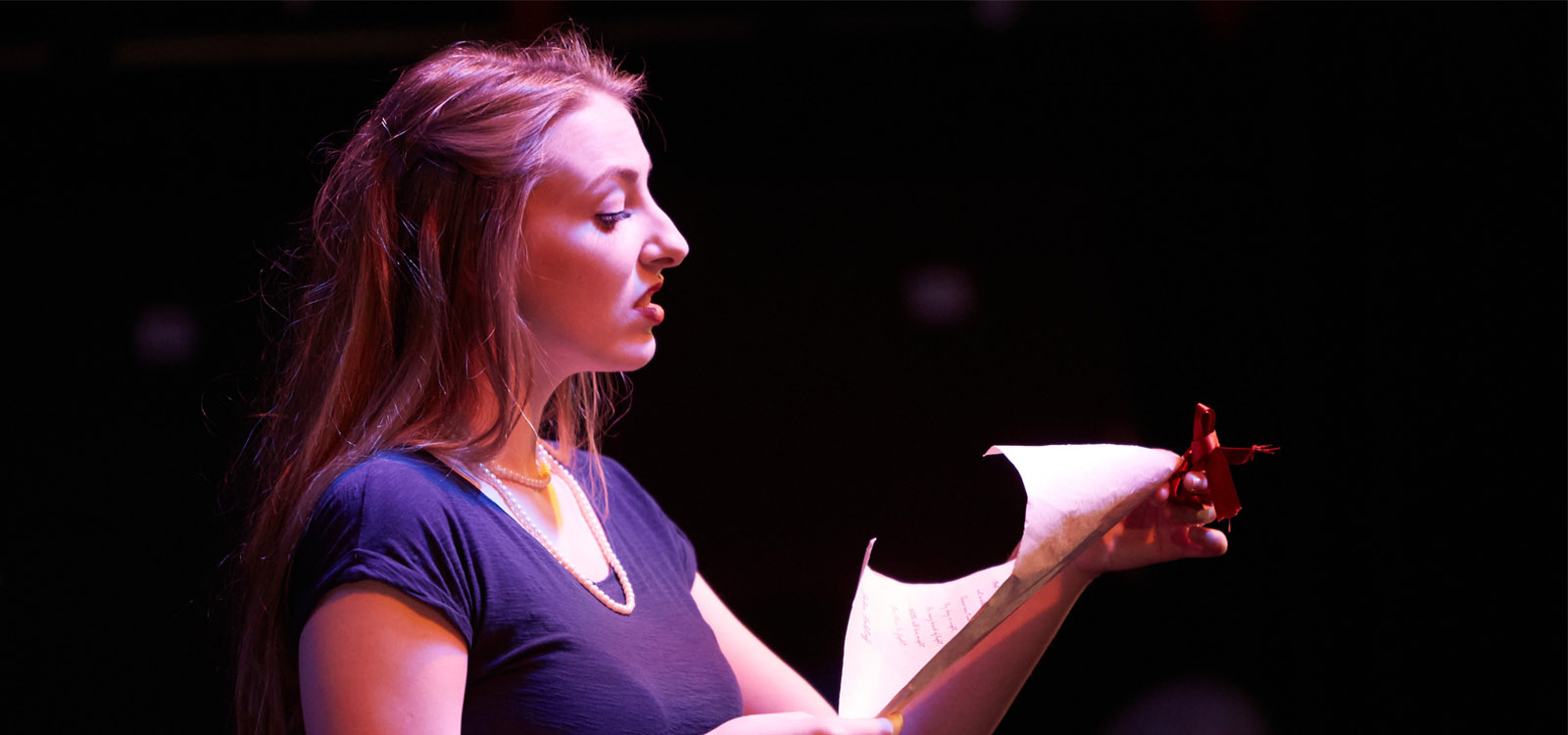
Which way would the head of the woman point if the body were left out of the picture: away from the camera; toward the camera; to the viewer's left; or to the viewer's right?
to the viewer's right

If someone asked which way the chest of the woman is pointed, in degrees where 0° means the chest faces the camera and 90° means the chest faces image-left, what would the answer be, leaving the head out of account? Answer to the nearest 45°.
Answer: approximately 315°
